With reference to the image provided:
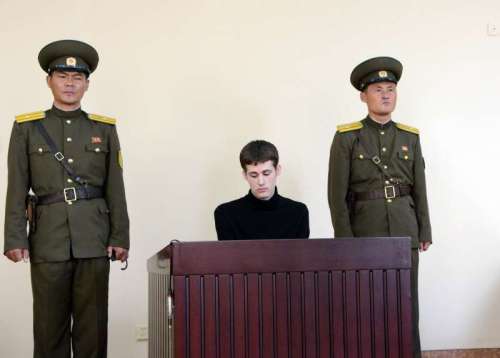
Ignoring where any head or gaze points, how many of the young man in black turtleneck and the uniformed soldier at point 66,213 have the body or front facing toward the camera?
2

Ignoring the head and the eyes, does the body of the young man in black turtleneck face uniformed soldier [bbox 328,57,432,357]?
no

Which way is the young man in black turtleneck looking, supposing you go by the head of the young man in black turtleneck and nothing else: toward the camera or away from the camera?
toward the camera

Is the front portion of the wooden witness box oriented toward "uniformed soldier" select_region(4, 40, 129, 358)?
no

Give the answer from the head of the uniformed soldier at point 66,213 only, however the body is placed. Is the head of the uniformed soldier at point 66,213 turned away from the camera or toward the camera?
toward the camera

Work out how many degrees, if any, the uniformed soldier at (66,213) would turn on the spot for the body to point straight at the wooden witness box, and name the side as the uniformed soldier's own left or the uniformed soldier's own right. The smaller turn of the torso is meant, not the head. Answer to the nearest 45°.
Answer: approximately 45° to the uniformed soldier's own left

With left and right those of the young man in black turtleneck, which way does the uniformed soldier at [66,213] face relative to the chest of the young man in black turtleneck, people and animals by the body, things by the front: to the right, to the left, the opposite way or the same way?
the same way

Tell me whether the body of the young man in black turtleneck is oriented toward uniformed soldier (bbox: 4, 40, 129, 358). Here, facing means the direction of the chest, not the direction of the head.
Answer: no

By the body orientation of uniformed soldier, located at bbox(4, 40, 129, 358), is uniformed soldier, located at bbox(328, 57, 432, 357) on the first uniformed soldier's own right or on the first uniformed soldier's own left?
on the first uniformed soldier's own left

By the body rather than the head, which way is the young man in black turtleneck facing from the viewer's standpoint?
toward the camera

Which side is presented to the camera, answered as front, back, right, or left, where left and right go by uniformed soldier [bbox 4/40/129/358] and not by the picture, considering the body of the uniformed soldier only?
front
